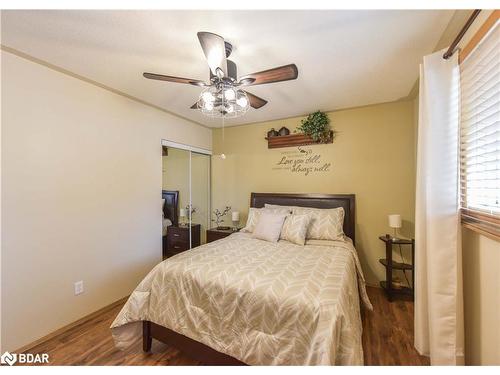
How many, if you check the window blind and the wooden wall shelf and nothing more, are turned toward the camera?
1

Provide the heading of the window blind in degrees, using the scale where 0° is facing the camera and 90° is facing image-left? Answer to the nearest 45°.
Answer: approximately 90°

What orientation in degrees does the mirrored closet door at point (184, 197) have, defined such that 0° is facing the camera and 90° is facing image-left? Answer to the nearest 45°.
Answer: approximately 315°

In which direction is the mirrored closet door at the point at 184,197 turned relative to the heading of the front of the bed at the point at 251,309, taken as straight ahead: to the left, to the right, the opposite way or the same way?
to the left

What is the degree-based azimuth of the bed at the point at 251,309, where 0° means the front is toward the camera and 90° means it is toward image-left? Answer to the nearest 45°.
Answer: approximately 45°

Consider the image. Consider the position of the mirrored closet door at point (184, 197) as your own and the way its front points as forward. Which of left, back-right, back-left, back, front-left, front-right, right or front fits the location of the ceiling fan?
front-right

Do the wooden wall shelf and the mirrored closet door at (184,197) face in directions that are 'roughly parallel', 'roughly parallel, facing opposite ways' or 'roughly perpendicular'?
roughly perpendicular

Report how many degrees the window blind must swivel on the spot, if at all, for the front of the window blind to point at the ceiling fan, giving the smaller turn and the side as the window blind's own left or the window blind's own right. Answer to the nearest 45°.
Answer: approximately 45° to the window blind's own left
